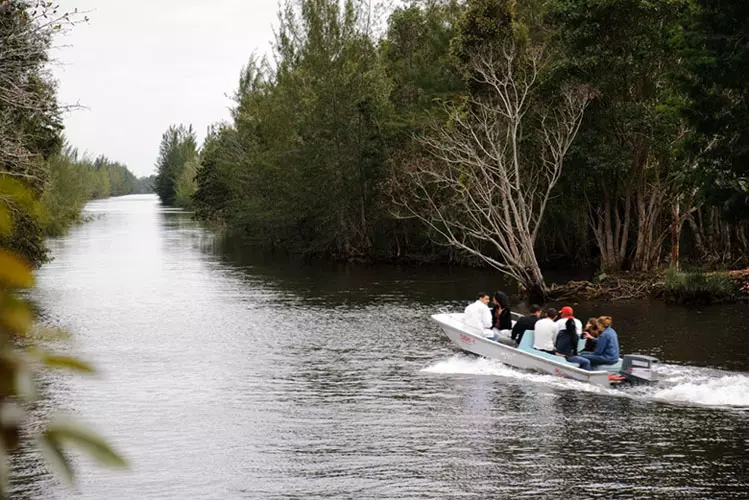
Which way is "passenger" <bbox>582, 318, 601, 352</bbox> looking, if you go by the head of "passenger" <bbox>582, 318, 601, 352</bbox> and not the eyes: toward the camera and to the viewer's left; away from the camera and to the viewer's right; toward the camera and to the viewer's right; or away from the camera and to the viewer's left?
away from the camera and to the viewer's left

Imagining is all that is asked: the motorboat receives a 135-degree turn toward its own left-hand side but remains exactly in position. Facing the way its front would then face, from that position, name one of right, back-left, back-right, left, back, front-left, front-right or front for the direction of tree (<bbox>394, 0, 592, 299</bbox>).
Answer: back-left

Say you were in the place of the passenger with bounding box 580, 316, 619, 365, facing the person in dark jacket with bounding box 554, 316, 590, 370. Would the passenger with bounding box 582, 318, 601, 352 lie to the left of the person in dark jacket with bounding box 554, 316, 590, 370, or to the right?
right

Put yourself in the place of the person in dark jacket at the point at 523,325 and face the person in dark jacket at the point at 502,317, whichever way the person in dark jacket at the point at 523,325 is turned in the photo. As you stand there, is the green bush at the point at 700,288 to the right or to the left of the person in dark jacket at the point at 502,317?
right

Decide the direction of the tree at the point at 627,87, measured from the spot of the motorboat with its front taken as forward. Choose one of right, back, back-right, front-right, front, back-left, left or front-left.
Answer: right

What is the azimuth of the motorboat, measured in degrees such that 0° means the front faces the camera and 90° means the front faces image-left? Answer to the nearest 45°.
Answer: approximately 90°
